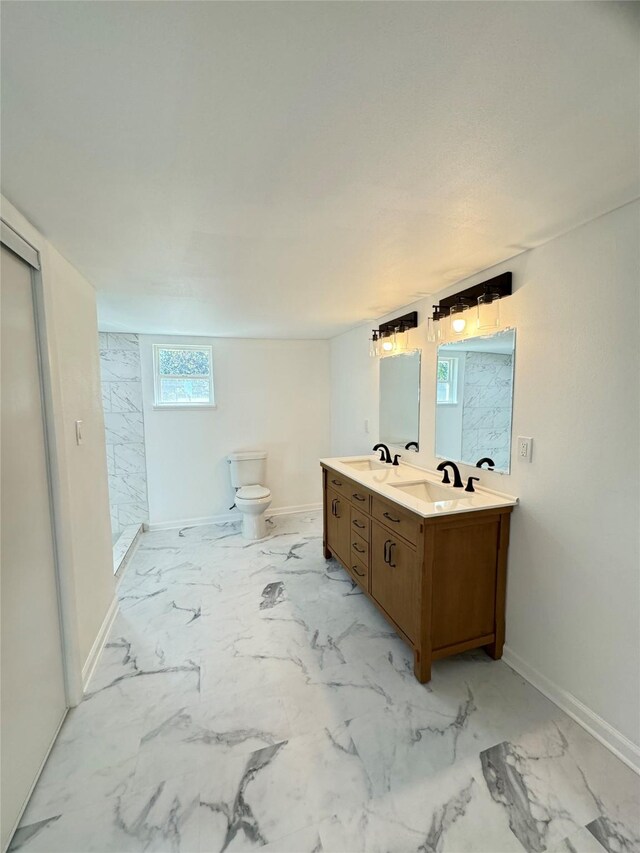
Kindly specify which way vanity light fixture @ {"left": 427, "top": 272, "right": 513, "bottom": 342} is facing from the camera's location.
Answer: facing the viewer and to the left of the viewer

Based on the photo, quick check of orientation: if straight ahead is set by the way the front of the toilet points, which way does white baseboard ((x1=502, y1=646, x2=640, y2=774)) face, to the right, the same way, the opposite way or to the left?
to the right

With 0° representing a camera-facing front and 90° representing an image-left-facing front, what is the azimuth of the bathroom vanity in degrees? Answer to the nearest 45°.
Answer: approximately 45°

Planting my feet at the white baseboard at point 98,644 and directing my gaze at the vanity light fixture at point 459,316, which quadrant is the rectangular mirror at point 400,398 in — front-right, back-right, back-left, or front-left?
front-left

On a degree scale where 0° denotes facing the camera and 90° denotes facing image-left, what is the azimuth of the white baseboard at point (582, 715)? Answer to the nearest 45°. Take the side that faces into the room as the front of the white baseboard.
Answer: approximately 45°

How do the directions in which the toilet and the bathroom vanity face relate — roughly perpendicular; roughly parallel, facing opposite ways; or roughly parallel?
roughly perpendicular

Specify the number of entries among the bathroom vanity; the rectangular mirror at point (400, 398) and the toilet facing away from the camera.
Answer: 0

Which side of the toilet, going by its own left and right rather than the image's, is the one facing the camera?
front

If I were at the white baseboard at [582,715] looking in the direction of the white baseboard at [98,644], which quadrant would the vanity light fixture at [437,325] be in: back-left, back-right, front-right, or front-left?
front-right

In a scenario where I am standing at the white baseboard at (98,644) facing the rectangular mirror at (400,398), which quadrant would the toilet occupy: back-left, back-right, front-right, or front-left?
front-left

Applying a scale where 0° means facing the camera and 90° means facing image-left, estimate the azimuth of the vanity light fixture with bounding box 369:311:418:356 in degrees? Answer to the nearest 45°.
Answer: approximately 45°
